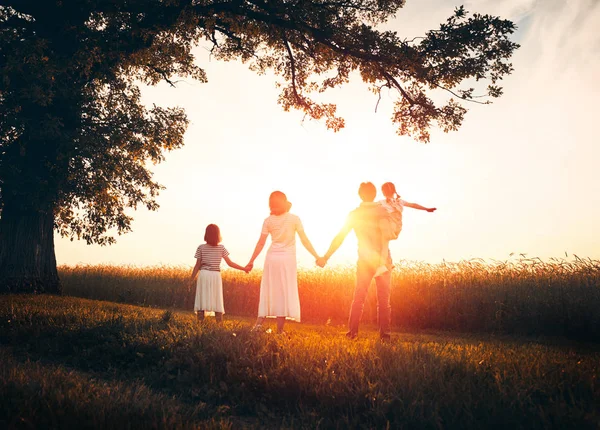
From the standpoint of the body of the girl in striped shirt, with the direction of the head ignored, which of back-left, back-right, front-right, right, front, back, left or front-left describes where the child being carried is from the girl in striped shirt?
back-right

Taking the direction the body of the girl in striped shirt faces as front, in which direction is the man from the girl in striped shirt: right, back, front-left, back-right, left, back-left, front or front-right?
back-right

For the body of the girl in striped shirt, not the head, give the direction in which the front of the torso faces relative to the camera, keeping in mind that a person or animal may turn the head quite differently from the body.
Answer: away from the camera

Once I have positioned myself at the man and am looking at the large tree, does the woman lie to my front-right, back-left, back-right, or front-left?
front-left

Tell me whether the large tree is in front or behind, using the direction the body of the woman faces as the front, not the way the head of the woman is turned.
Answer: in front

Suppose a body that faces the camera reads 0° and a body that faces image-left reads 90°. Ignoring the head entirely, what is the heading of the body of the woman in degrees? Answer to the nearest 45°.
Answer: approximately 180°

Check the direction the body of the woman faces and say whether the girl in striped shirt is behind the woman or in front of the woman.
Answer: in front

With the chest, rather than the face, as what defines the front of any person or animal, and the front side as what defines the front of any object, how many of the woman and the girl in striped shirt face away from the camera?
2

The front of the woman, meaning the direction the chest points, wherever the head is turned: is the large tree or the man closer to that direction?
the large tree

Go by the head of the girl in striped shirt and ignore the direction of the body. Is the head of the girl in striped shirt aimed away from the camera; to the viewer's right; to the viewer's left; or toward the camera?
away from the camera

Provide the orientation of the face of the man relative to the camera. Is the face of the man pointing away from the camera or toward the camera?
away from the camera
